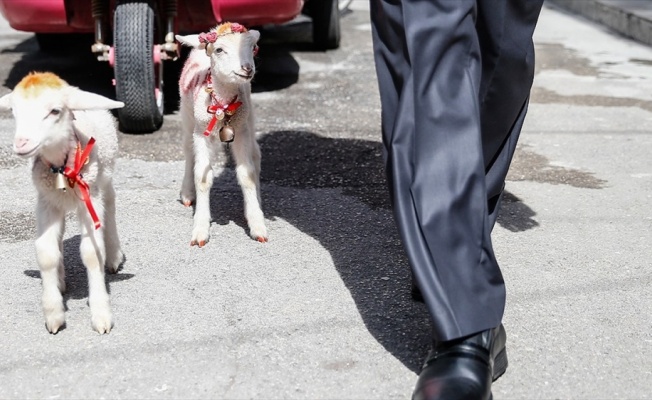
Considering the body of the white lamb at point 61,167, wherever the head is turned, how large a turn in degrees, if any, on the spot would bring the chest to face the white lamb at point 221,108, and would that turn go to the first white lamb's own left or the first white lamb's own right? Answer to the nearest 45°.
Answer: approximately 135° to the first white lamb's own left

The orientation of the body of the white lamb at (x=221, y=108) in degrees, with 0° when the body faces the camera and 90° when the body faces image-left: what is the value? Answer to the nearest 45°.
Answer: approximately 0°

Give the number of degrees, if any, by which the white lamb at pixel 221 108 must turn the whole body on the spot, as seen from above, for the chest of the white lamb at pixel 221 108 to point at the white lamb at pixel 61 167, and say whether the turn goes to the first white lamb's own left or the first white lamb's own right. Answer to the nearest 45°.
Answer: approximately 45° to the first white lamb's own right

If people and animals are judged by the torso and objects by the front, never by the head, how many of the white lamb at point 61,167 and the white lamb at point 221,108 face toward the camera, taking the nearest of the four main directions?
2

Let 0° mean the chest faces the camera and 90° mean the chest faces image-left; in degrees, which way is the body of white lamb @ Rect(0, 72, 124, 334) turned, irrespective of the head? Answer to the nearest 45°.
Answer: approximately 0°
